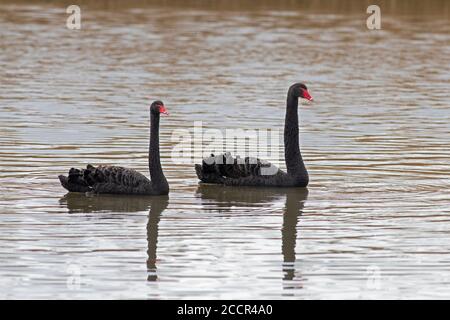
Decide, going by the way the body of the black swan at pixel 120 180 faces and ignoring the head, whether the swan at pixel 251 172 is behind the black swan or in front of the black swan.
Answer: in front

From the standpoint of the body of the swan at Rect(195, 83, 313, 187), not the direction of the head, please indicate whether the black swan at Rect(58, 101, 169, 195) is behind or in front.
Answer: behind

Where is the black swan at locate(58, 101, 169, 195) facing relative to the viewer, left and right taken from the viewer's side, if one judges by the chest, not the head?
facing to the right of the viewer

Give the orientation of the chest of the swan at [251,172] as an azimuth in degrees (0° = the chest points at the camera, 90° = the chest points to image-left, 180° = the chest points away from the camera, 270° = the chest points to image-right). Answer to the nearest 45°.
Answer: approximately 270°

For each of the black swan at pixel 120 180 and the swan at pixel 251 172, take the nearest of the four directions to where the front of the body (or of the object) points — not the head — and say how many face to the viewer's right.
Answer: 2
